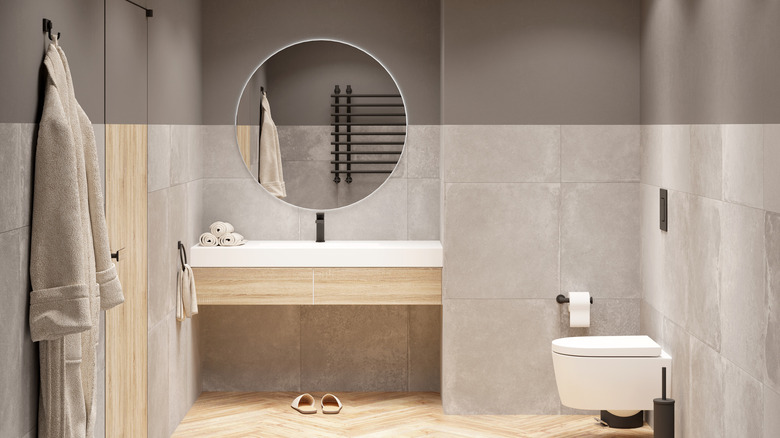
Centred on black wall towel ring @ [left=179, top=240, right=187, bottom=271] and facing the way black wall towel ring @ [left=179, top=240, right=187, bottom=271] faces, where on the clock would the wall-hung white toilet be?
The wall-hung white toilet is roughly at 1 o'clock from the black wall towel ring.

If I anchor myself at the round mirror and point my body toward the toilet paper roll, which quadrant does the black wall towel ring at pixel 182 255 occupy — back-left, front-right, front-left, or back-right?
back-right

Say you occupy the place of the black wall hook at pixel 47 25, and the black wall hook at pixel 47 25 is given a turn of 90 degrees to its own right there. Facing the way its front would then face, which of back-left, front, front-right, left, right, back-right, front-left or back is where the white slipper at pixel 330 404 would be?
back

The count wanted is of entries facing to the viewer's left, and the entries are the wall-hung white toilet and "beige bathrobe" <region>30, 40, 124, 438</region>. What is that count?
1

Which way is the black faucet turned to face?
toward the camera

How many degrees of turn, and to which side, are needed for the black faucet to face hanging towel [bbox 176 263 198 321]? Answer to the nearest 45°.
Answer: approximately 45° to its right

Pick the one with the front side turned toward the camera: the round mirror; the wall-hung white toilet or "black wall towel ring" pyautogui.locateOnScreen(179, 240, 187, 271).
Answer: the round mirror

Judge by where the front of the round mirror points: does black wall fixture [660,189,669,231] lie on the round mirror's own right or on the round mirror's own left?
on the round mirror's own left

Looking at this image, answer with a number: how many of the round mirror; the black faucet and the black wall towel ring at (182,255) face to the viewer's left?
0

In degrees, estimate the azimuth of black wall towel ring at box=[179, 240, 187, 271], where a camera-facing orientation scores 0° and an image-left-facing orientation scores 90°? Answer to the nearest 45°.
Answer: approximately 270°

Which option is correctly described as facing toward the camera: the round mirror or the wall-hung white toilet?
the round mirror

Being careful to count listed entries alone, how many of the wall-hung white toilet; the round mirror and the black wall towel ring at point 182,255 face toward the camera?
1

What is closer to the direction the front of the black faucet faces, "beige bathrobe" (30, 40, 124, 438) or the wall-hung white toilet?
the beige bathrobe

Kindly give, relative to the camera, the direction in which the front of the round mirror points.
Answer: facing the viewer

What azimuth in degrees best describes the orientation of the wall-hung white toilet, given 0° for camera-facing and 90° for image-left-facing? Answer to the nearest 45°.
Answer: approximately 90°

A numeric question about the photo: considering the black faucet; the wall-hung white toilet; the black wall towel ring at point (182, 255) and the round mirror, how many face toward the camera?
2
